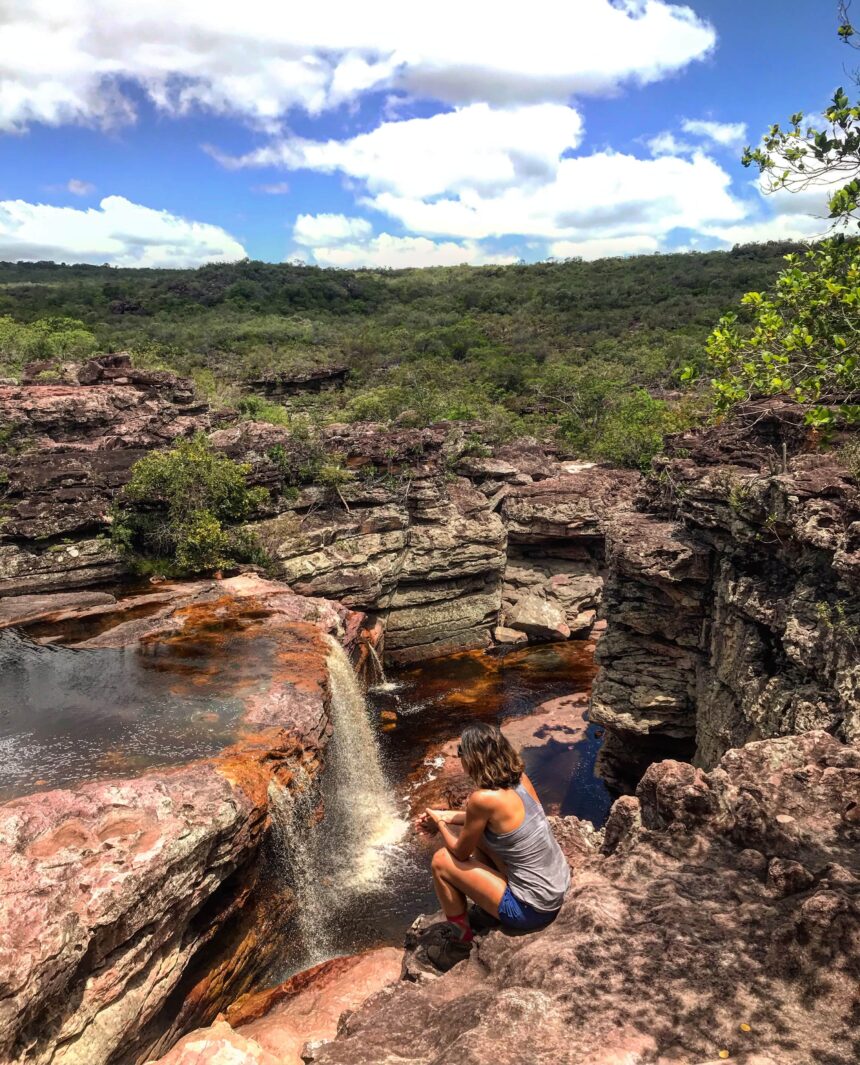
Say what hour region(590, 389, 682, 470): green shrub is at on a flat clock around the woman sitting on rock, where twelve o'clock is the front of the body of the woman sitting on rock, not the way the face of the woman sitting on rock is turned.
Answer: The green shrub is roughly at 2 o'clock from the woman sitting on rock.

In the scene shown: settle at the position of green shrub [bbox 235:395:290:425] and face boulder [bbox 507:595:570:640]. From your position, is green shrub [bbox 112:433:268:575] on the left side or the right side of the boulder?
right

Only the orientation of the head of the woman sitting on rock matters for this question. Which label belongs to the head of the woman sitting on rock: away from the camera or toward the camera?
away from the camera

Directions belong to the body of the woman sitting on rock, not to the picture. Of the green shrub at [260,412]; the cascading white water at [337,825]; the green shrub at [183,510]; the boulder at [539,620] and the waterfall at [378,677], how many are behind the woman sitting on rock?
0

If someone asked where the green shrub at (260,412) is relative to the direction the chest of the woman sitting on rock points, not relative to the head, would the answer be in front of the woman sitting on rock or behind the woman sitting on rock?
in front

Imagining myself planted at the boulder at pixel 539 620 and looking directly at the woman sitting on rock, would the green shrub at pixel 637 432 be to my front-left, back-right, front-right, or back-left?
back-left

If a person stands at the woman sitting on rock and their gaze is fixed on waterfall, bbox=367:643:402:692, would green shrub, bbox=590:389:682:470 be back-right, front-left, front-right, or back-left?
front-right

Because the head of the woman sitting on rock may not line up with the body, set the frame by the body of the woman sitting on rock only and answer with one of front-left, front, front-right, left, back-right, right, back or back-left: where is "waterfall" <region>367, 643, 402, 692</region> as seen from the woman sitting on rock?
front-right

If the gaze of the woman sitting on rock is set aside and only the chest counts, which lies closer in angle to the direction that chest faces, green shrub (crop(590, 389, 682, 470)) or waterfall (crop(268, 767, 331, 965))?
the waterfall

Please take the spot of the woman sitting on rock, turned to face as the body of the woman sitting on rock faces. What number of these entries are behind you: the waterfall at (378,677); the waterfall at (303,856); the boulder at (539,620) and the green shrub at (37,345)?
0

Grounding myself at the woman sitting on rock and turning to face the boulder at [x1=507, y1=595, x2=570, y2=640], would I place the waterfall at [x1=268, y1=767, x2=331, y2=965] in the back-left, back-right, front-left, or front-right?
front-left

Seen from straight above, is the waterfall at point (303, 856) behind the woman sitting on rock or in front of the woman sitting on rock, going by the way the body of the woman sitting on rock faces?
in front

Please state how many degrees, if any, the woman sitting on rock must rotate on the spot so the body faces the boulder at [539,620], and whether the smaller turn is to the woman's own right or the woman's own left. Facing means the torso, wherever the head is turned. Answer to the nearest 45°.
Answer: approximately 45° to the woman's own right

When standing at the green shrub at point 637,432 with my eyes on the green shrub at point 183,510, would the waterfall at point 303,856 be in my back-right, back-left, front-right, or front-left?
front-left

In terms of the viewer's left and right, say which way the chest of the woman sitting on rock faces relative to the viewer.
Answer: facing away from the viewer and to the left of the viewer

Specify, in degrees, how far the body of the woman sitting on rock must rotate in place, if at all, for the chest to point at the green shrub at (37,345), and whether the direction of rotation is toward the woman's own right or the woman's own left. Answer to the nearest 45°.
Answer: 0° — they already face it
